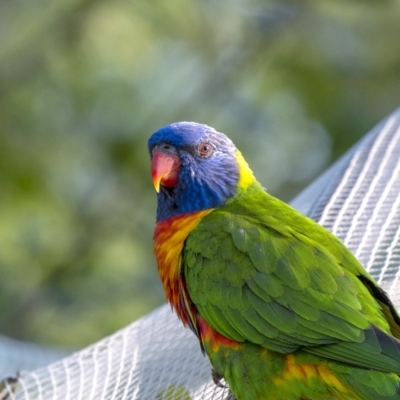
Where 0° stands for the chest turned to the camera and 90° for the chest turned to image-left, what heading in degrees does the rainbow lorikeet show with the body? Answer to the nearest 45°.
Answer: approximately 90°
